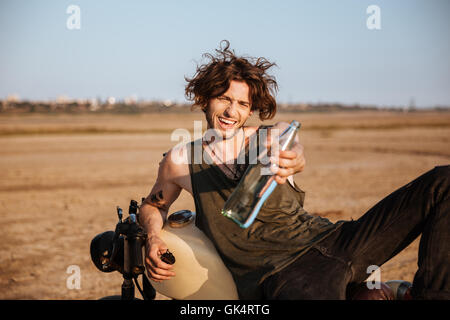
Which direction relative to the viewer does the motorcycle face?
to the viewer's left
